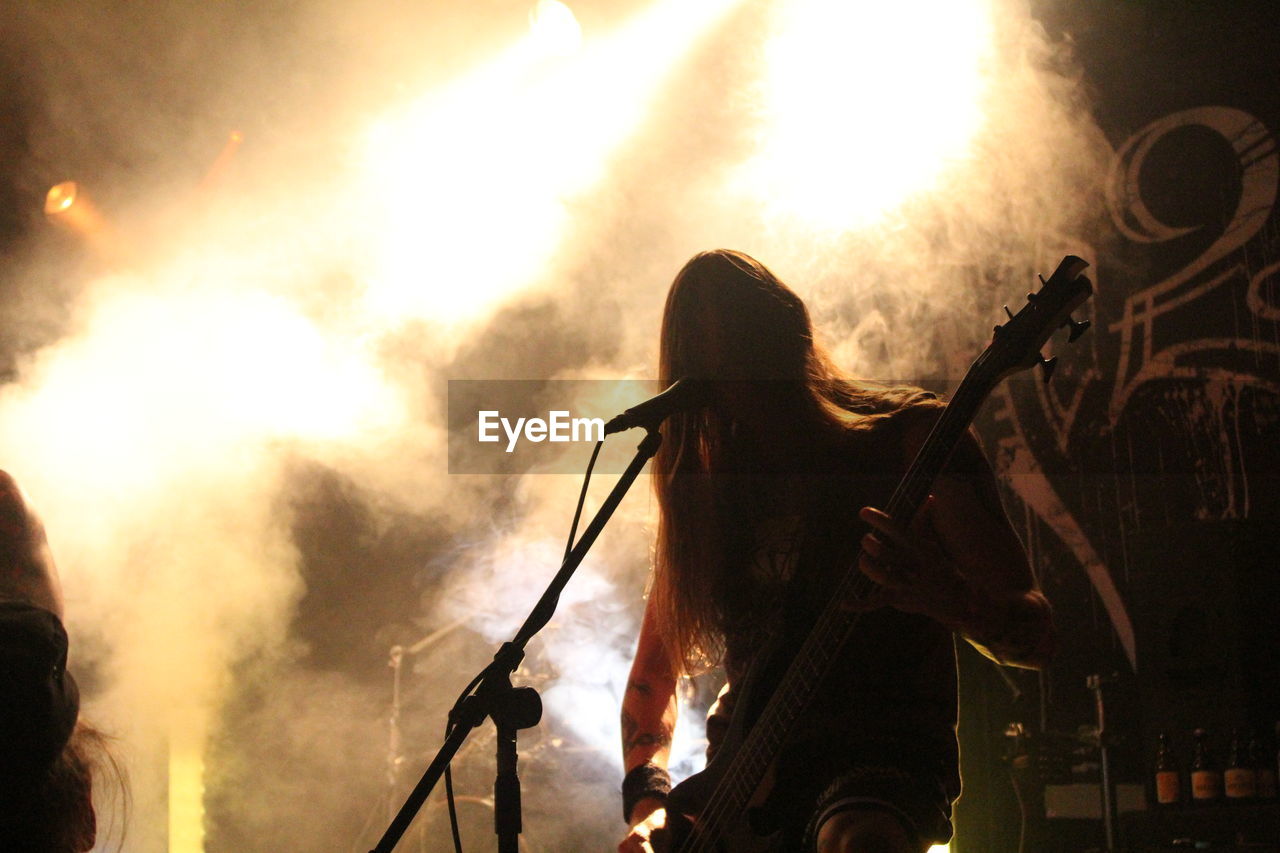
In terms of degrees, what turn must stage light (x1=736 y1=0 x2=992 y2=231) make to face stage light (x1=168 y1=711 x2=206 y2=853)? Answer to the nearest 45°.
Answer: approximately 90° to its right

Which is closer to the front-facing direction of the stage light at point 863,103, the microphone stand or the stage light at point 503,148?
the microphone stand

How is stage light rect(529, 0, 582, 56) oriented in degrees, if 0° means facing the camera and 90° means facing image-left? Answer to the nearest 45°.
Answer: approximately 0°

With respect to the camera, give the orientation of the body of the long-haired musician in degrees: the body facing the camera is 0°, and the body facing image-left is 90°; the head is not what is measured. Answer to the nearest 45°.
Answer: approximately 45°

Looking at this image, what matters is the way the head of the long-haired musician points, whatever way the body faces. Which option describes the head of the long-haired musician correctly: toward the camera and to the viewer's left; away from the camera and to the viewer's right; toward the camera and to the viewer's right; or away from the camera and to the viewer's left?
toward the camera and to the viewer's left

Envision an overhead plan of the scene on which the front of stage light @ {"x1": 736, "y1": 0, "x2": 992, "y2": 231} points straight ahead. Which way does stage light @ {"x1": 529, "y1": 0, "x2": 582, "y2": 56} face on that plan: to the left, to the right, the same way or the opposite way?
the same way

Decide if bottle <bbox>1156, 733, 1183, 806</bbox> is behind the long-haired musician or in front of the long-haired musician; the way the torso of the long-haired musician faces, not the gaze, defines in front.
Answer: behind

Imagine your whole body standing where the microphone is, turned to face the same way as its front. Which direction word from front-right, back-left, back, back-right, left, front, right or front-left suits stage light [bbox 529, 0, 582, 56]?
left

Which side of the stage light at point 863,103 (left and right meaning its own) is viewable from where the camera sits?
front

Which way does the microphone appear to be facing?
to the viewer's right

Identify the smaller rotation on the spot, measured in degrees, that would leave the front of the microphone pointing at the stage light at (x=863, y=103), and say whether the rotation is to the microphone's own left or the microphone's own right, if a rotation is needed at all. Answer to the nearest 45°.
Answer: approximately 90° to the microphone's own left

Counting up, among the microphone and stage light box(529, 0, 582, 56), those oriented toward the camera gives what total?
1
